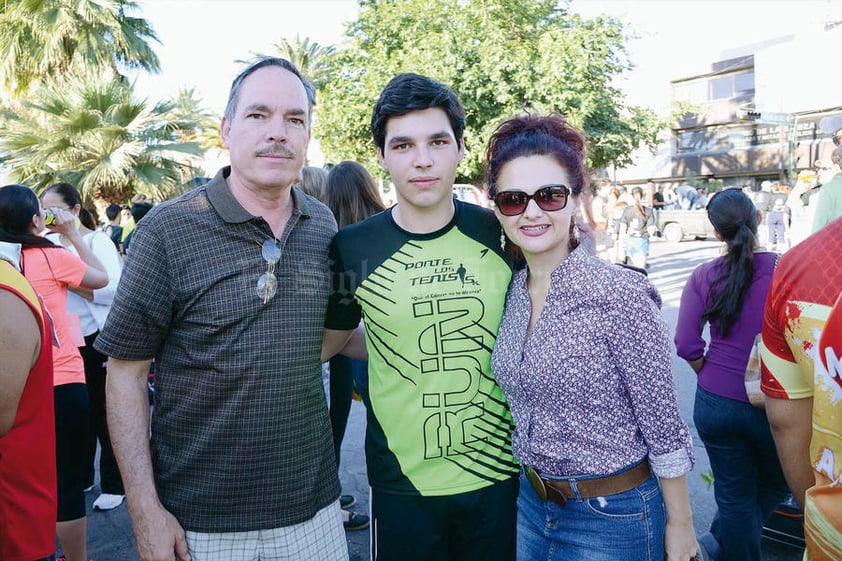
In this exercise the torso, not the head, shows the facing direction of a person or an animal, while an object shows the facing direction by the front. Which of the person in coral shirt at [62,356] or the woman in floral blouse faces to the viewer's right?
the person in coral shirt

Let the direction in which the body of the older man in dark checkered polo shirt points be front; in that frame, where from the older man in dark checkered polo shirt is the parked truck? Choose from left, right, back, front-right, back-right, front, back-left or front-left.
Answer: left

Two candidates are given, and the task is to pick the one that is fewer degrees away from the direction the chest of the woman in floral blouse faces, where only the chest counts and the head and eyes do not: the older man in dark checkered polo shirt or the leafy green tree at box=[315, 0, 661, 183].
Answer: the older man in dark checkered polo shirt

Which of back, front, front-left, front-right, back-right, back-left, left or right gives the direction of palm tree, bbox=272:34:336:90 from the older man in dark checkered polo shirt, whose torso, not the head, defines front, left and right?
back-left

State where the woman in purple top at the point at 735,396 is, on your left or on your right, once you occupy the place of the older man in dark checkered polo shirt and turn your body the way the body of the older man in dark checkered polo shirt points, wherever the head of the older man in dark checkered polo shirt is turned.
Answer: on your left

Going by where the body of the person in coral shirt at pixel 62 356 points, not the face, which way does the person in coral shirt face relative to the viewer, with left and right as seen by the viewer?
facing to the right of the viewer

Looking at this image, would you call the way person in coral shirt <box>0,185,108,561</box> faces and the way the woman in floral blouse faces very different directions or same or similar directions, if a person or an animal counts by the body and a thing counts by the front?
very different directions
